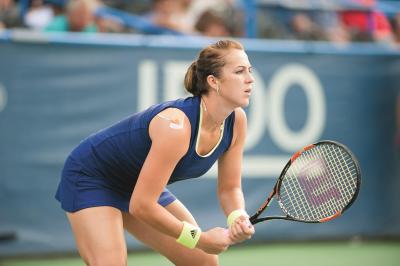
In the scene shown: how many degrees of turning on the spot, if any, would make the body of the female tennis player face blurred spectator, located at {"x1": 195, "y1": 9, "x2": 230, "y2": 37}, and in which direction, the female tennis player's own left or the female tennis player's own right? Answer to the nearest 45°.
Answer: approximately 135° to the female tennis player's own left

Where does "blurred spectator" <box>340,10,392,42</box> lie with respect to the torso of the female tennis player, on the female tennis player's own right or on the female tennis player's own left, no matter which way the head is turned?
on the female tennis player's own left

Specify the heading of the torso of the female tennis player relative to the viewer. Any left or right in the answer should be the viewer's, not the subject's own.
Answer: facing the viewer and to the right of the viewer

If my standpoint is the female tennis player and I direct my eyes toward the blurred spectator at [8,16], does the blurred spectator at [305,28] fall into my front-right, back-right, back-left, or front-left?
front-right

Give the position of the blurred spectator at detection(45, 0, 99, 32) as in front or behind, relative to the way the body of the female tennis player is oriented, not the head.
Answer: behind

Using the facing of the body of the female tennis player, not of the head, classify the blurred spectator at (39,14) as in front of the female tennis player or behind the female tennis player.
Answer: behind

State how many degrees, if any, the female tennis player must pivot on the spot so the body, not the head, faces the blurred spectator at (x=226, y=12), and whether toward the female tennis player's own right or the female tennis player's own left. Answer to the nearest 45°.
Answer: approximately 135° to the female tennis player's own left

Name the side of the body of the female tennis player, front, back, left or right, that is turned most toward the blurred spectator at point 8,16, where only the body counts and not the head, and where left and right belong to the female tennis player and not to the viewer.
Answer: back

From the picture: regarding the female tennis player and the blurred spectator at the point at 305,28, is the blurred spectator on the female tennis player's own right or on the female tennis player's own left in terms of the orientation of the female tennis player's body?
on the female tennis player's own left
